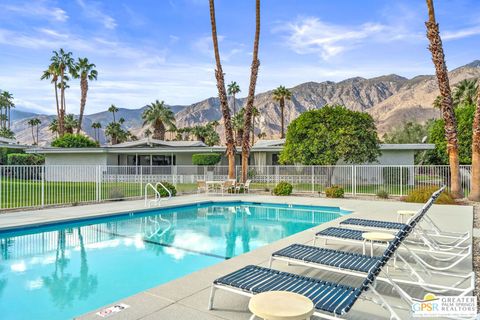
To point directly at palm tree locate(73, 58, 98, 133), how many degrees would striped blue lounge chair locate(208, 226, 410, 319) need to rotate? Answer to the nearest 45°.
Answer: approximately 45° to its right

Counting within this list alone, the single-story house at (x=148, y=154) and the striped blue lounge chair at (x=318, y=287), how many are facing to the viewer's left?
1

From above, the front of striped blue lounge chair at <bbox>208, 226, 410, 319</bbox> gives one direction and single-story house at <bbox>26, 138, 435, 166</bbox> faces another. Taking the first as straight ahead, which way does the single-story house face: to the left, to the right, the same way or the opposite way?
to the left

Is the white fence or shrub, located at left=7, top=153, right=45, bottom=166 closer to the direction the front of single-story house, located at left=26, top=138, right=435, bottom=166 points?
the white fence

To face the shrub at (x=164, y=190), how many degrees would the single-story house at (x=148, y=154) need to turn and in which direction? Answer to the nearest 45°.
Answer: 0° — it already faces it

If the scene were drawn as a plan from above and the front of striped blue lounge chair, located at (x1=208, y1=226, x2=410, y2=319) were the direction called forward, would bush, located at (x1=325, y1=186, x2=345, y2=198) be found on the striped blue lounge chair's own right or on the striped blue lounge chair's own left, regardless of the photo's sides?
on the striped blue lounge chair's own right

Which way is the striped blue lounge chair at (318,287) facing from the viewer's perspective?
to the viewer's left

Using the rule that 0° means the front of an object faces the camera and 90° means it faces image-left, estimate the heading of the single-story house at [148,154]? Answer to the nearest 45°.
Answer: approximately 0°

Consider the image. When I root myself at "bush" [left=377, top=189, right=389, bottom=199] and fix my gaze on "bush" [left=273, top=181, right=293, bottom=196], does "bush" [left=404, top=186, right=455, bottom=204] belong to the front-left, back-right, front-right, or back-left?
back-left

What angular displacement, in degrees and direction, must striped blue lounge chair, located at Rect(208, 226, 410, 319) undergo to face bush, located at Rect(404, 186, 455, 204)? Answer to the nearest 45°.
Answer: approximately 90° to its right
